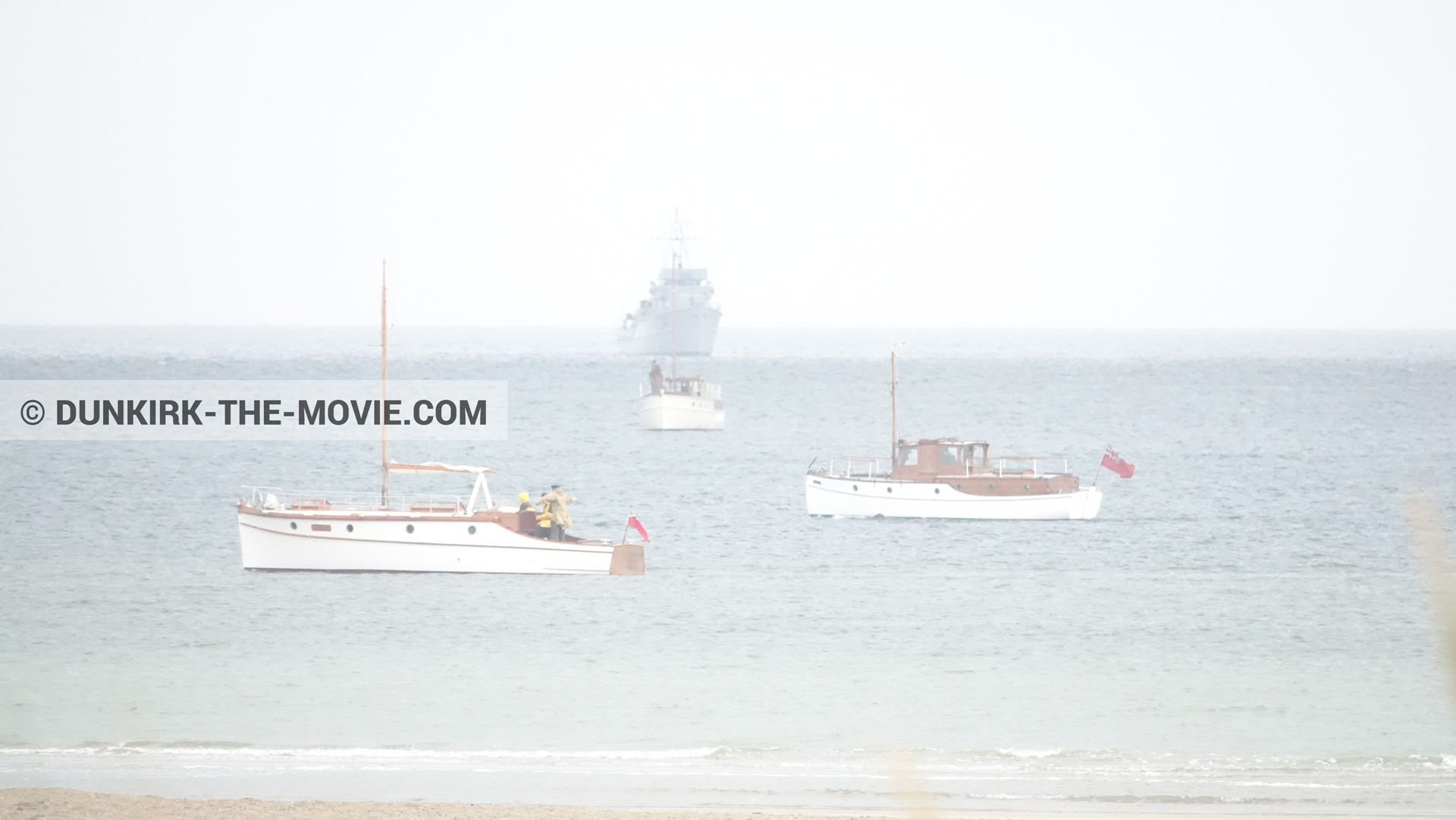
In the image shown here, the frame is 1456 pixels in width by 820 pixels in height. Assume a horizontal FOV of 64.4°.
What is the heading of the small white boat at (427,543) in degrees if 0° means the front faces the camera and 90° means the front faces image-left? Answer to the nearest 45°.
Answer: approximately 90°
